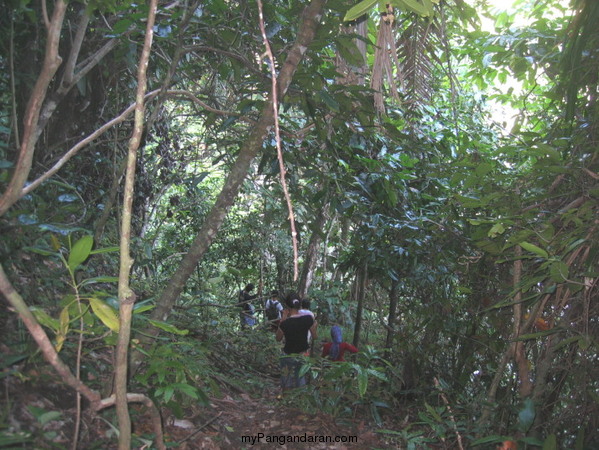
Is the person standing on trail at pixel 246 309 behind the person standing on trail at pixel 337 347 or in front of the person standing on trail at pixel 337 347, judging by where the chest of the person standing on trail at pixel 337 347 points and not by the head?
in front

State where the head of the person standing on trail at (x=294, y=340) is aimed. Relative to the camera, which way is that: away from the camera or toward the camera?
away from the camera

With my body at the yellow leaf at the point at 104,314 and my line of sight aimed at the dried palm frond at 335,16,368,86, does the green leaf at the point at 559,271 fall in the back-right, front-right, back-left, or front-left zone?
front-right

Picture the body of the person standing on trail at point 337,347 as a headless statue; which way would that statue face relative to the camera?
away from the camera

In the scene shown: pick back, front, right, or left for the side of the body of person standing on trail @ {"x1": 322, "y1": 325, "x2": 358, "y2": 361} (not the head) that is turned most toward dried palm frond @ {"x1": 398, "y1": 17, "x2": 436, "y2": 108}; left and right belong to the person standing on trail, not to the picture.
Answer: back

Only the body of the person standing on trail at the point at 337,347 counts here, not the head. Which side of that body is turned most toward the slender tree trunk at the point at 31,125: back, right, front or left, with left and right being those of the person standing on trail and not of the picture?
back

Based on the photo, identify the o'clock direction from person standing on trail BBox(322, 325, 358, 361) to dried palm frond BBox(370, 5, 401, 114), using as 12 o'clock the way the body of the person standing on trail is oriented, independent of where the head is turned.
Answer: The dried palm frond is roughly at 6 o'clock from the person standing on trail.

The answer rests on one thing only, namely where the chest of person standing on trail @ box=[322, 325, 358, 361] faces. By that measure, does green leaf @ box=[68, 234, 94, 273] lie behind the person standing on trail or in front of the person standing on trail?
behind

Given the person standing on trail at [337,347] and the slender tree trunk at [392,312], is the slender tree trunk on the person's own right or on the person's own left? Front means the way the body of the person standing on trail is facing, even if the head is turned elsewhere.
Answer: on the person's own right

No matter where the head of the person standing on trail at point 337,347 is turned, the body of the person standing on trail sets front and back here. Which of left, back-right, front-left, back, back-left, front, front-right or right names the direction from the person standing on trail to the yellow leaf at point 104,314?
back

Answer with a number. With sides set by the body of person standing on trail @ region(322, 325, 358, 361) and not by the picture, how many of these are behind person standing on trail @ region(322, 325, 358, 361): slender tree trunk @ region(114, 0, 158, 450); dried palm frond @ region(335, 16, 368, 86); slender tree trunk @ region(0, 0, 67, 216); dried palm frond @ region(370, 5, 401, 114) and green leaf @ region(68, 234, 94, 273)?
5

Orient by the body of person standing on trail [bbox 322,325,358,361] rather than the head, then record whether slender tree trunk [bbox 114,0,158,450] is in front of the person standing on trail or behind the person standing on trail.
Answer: behind
